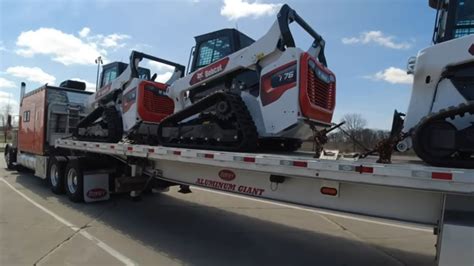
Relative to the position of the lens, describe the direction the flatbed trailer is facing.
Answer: facing away from the viewer and to the left of the viewer
